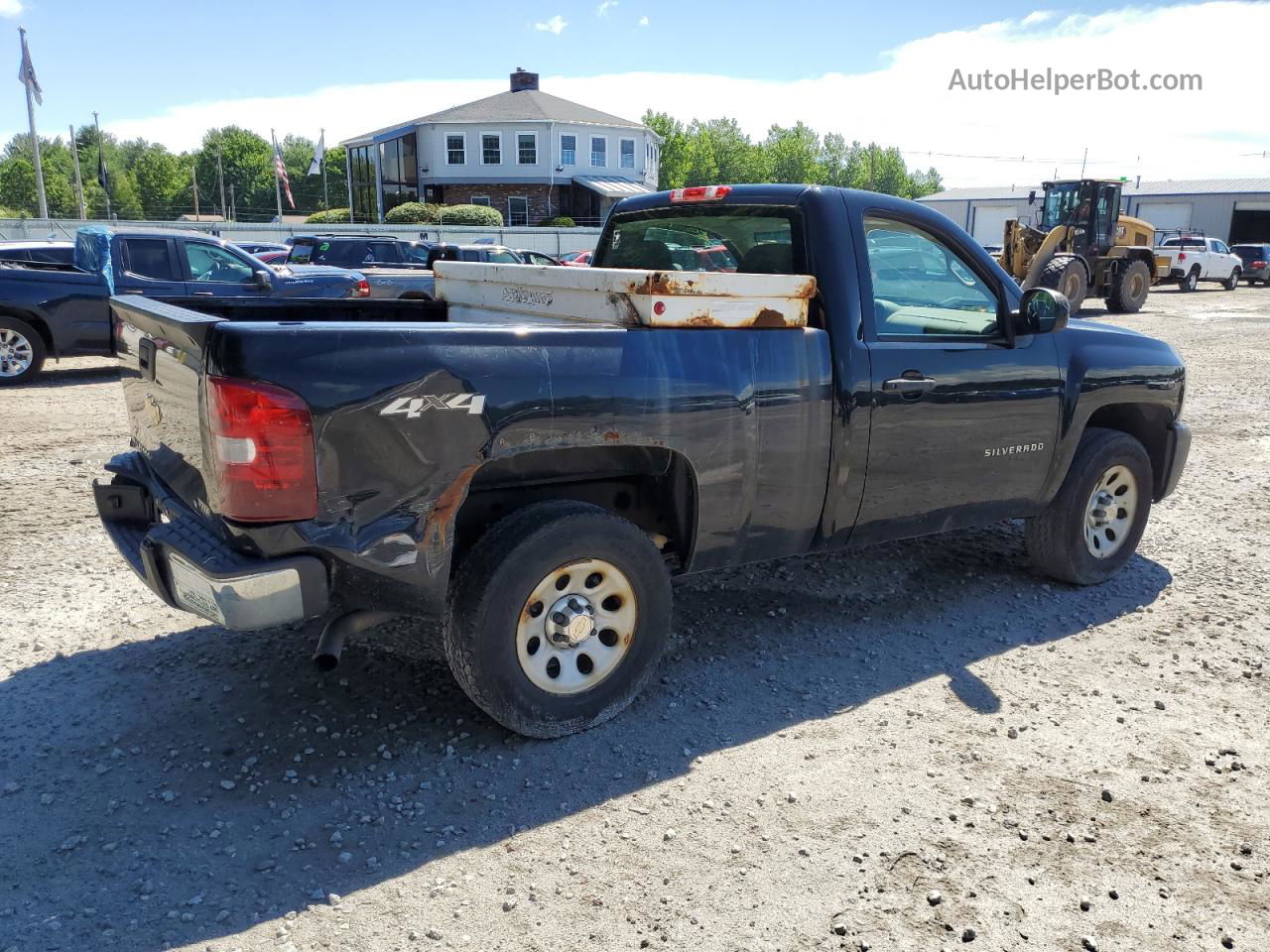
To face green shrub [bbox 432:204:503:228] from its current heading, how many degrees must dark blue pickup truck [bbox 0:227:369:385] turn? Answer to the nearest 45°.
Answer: approximately 90° to its left

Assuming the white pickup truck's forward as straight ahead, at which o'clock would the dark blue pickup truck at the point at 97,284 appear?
The dark blue pickup truck is roughly at 5 o'clock from the white pickup truck.

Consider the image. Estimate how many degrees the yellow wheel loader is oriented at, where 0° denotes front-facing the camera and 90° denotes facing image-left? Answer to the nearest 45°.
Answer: approximately 45°

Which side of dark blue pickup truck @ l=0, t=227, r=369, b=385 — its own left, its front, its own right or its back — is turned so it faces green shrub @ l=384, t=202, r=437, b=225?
left

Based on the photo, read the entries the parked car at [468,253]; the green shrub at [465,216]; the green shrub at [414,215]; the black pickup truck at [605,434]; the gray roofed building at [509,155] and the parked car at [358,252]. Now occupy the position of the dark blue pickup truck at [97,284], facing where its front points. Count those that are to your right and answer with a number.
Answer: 1

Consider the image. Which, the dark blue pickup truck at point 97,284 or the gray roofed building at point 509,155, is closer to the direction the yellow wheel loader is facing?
the dark blue pickup truck

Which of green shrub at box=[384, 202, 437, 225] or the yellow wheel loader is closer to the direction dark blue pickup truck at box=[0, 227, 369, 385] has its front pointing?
the yellow wheel loader

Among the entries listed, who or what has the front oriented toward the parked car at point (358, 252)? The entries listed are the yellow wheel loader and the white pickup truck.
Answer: the yellow wheel loader

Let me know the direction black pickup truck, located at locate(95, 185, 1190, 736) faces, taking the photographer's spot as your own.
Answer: facing away from the viewer and to the right of the viewer

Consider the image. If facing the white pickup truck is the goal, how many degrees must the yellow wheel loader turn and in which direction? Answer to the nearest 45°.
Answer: approximately 135° to its right

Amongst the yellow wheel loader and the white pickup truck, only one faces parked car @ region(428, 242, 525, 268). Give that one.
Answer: the yellow wheel loader

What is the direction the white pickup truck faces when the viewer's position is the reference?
facing away from the viewer and to the right of the viewer

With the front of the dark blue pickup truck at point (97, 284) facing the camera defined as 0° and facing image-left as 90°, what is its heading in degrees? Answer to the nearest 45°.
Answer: approximately 270°

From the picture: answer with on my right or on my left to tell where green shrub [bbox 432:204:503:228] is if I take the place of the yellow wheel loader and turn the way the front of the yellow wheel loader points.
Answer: on my right

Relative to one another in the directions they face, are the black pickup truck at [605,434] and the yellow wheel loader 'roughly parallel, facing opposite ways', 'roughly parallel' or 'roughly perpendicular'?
roughly parallel, facing opposite ways
